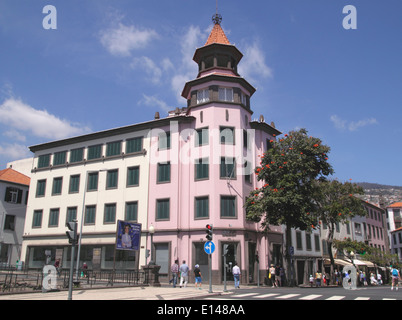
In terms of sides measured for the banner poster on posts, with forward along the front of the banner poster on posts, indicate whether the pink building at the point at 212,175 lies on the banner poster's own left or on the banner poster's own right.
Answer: on the banner poster's own left

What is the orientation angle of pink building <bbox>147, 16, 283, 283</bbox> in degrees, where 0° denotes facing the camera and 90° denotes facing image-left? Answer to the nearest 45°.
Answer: approximately 0°

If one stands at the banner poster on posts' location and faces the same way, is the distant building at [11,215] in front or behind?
behind

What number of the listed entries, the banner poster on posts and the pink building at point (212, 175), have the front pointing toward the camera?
2

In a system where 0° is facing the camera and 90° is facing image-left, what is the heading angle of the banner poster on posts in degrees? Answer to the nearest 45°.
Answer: approximately 0°

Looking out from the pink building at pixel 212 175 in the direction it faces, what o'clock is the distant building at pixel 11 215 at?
The distant building is roughly at 4 o'clock from the pink building.

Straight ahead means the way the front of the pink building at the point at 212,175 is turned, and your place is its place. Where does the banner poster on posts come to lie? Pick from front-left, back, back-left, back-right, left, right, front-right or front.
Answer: front-right
